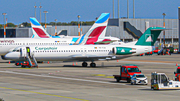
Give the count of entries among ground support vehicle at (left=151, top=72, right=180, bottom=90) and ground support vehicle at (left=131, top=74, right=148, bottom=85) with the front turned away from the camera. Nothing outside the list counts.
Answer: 0

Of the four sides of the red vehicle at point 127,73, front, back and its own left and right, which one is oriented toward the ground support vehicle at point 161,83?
front
